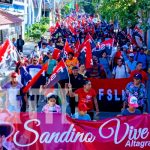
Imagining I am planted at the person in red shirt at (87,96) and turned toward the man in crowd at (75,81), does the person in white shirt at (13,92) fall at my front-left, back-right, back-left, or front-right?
front-left

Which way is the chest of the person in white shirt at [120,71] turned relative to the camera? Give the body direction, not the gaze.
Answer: toward the camera

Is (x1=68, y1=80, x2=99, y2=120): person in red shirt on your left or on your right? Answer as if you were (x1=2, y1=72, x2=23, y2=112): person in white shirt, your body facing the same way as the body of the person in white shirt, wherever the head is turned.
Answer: on your left

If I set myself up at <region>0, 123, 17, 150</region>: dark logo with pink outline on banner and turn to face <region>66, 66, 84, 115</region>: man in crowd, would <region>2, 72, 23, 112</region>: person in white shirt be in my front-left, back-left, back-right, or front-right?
front-left

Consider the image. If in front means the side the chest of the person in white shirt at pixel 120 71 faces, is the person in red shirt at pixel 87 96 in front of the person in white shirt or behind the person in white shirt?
in front

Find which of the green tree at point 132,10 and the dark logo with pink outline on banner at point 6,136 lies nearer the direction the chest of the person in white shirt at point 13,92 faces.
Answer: the dark logo with pink outline on banner

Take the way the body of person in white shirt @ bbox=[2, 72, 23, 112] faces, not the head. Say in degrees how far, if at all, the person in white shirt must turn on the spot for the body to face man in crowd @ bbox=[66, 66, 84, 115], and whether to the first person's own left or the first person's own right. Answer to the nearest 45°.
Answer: approximately 90° to the first person's own left

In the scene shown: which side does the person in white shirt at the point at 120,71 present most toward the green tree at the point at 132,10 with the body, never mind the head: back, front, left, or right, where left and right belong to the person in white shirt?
back

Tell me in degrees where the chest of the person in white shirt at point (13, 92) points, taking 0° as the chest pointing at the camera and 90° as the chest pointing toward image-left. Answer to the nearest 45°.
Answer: approximately 0°

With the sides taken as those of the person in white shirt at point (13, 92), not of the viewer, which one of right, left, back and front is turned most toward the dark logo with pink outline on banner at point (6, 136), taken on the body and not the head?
front

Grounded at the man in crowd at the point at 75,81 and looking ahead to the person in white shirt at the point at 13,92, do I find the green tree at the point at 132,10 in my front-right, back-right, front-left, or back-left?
back-right

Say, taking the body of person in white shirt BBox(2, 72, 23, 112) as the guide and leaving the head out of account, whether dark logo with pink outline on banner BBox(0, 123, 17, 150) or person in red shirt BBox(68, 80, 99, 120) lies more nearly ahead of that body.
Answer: the dark logo with pink outline on banner

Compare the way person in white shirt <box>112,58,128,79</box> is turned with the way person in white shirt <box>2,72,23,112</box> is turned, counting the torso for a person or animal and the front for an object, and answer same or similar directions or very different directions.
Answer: same or similar directions

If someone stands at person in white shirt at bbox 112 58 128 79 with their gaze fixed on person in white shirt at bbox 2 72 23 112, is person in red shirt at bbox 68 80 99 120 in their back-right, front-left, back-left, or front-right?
front-left

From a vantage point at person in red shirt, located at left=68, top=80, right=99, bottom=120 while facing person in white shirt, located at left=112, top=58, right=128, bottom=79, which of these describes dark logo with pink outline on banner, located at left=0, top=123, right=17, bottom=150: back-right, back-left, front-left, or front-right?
back-left

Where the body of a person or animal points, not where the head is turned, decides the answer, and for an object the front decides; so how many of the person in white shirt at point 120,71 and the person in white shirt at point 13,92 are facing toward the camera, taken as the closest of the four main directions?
2
